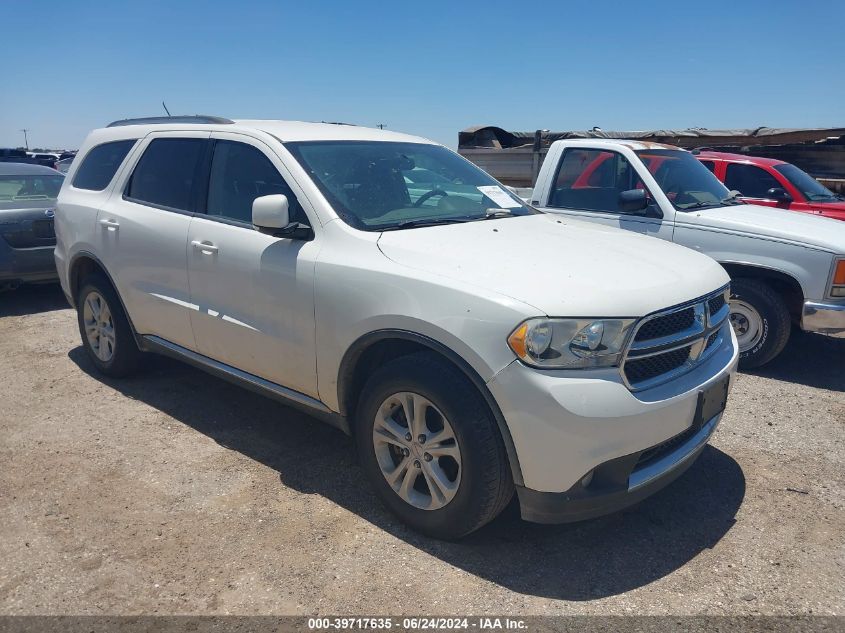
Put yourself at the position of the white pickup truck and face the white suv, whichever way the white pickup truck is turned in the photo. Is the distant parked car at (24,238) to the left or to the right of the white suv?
right

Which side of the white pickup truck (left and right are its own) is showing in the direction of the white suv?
right

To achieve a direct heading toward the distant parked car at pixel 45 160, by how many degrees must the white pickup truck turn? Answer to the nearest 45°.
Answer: approximately 180°

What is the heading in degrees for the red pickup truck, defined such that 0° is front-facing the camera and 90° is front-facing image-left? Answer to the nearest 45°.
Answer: approximately 315°

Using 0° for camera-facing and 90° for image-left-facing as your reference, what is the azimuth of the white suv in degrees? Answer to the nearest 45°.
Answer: approximately 315°

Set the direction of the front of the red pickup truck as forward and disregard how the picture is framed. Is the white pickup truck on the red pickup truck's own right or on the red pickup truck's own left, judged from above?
on the red pickup truck's own right

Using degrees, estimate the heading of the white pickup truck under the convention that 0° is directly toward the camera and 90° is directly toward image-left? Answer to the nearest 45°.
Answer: approximately 315°

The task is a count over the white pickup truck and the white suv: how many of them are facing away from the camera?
0

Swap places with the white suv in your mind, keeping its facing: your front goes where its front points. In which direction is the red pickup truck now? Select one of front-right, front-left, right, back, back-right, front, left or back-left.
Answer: left

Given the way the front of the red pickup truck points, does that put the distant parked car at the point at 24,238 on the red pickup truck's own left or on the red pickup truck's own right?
on the red pickup truck's own right

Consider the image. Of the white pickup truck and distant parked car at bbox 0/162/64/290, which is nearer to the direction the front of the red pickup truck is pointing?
the white pickup truck
